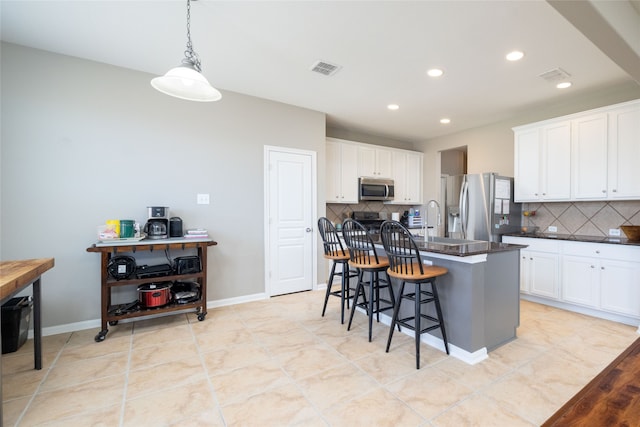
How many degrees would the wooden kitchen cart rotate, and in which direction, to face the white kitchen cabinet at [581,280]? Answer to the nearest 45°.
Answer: approximately 45° to its left

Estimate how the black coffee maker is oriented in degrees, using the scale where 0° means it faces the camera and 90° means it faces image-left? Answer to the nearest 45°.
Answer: approximately 0°

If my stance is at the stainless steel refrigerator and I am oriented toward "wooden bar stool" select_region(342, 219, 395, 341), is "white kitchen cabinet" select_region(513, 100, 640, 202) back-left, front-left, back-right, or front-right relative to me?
back-left

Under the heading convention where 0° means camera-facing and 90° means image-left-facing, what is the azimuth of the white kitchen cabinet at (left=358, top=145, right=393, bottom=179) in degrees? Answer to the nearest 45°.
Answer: approximately 315°

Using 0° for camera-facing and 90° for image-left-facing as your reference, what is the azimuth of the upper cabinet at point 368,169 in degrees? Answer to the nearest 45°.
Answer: approximately 315°

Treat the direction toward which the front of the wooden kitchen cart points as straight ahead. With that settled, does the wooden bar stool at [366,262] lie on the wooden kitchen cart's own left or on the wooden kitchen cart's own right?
on the wooden kitchen cart's own left

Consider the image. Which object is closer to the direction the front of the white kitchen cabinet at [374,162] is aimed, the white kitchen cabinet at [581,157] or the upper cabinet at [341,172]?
the white kitchen cabinet

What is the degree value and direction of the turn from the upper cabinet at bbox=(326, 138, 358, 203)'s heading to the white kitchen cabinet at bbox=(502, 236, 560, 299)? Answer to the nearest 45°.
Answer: approximately 45° to its left

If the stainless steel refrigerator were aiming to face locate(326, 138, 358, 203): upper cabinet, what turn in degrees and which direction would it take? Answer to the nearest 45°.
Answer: approximately 45° to its right

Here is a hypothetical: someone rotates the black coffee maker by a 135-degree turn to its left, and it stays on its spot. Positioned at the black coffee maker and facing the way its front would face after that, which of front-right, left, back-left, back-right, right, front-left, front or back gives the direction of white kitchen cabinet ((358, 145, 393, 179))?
front-right

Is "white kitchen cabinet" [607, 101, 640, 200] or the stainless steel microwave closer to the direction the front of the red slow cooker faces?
the white kitchen cabinet
